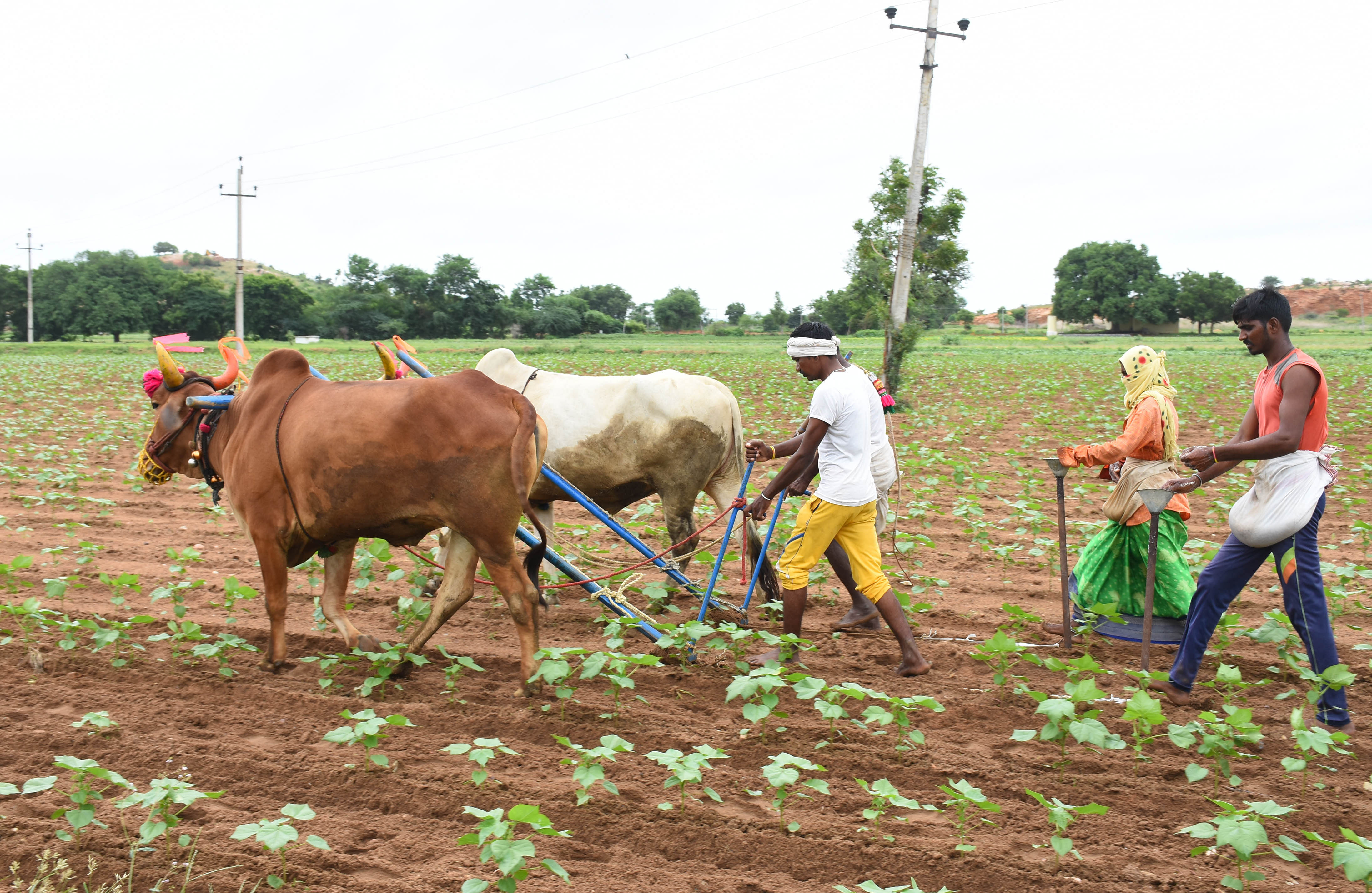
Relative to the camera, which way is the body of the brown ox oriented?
to the viewer's left

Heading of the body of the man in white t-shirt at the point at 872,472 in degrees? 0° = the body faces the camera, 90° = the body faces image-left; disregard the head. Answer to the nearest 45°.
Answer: approximately 90°

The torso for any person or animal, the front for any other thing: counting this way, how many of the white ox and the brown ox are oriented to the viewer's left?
2

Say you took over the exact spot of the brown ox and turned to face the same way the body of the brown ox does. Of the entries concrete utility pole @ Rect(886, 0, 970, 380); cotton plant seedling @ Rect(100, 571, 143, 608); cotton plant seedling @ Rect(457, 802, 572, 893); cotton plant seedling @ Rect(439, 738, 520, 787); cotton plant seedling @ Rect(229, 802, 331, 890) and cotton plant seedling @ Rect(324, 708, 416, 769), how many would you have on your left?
4

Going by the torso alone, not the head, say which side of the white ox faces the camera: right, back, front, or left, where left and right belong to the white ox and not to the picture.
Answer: left

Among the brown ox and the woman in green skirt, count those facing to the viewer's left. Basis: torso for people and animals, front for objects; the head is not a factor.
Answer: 2

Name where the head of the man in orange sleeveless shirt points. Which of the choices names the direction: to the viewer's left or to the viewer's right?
to the viewer's left

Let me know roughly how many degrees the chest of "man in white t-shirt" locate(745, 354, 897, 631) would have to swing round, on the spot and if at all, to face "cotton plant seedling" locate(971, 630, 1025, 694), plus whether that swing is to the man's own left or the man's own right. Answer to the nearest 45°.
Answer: approximately 135° to the man's own left

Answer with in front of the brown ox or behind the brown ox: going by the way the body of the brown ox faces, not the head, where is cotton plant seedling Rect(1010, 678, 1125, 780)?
behind

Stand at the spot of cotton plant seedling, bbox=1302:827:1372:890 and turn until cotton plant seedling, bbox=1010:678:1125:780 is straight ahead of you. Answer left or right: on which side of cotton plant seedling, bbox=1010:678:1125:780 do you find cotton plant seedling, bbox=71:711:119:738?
left

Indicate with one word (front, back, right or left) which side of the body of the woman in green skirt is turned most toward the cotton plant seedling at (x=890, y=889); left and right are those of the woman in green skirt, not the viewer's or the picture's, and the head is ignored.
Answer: left

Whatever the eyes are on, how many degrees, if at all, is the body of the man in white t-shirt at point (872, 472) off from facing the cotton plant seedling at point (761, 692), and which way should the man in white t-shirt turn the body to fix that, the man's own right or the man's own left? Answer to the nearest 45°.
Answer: approximately 90° to the man's own left

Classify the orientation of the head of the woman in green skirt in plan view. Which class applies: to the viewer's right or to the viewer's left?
to the viewer's left
